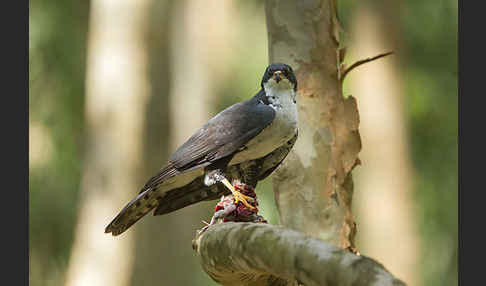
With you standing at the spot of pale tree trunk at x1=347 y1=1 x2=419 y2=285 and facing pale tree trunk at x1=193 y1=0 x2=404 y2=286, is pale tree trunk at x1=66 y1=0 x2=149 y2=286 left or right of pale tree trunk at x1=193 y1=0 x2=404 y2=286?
right

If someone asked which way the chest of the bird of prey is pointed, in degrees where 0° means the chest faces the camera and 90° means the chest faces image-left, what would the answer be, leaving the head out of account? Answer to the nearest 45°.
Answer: approximately 270°

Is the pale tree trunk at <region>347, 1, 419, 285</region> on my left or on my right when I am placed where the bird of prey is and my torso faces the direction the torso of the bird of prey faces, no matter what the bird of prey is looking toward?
on my left
